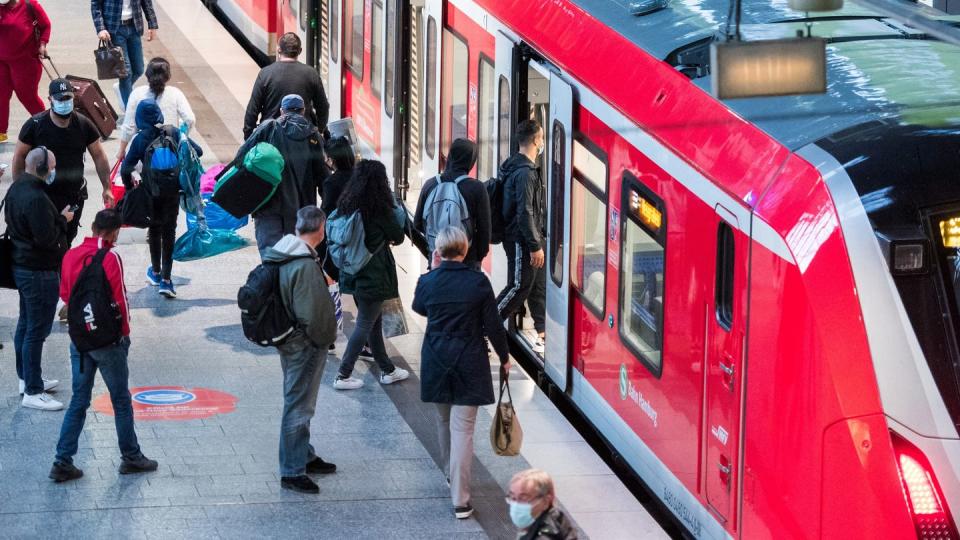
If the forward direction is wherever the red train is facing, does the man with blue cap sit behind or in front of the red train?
behind

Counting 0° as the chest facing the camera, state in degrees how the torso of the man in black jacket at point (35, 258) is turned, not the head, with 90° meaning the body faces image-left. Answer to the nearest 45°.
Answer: approximately 270°

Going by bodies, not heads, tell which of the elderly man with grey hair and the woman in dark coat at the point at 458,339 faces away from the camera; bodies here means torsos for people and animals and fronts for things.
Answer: the woman in dark coat

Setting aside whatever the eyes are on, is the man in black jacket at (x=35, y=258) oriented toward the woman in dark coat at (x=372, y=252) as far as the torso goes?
yes

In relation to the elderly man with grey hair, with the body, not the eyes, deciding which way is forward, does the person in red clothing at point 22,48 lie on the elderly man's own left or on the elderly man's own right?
on the elderly man's own right

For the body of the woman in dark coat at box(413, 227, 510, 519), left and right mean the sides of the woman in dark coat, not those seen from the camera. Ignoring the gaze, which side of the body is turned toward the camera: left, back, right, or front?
back

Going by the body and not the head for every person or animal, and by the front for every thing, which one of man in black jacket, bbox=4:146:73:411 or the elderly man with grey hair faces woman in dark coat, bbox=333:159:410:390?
the man in black jacket

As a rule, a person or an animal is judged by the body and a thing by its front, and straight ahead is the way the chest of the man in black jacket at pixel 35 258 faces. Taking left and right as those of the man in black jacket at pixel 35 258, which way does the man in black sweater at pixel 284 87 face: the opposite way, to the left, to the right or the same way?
to the left

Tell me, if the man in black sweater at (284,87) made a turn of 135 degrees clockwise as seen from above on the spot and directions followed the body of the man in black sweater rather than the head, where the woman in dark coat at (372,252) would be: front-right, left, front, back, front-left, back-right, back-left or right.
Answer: front-right
